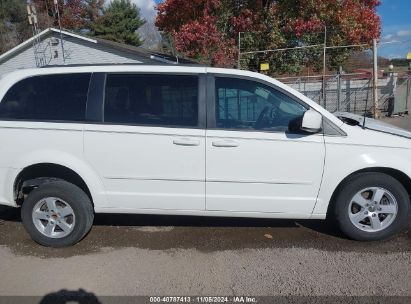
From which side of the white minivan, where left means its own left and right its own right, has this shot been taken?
right

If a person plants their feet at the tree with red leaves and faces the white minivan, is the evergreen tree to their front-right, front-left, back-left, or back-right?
back-right

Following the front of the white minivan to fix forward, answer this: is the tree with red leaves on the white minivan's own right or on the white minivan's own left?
on the white minivan's own left

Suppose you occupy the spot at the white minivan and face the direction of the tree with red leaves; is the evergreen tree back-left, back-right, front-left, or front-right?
front-left

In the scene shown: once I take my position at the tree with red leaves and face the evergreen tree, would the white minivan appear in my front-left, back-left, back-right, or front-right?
back-left

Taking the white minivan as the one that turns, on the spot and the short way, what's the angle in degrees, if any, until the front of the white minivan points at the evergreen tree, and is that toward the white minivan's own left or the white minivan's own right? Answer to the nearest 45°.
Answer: approximately 90° to the white minivan's own left

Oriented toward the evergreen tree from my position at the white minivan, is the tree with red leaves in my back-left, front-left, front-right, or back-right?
front-right
